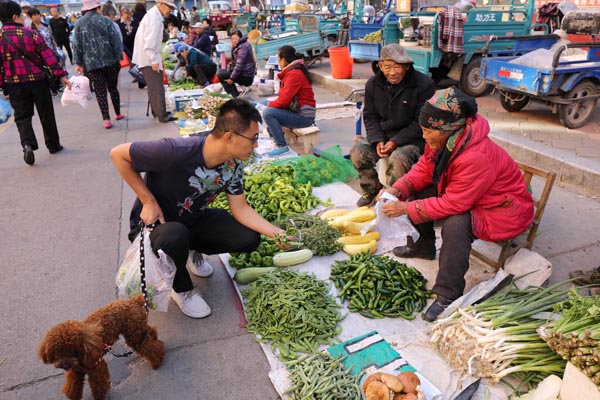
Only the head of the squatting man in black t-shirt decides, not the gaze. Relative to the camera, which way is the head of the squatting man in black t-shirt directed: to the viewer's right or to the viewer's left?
to the viewer's right

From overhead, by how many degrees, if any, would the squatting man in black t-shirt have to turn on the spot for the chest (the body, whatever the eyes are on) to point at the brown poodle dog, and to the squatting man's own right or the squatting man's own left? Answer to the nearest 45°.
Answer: approximately 90° to the squatting man's own right

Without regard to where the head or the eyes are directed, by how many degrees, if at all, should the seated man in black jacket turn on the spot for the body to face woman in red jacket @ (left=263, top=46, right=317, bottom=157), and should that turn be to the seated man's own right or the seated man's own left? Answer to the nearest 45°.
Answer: approximately 90° to the seated man's own right

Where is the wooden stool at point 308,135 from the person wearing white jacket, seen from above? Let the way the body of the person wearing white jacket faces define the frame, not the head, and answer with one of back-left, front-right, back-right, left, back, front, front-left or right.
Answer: front-right

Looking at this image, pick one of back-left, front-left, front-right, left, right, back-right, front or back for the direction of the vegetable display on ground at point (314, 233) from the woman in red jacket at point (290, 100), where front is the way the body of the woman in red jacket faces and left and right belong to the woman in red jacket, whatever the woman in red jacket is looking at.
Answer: left

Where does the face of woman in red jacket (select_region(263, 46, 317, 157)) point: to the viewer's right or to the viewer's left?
to the viewer's left

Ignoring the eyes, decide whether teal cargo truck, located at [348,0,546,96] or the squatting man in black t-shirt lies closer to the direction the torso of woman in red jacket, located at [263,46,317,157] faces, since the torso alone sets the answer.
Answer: the squatting man in black t-shirt

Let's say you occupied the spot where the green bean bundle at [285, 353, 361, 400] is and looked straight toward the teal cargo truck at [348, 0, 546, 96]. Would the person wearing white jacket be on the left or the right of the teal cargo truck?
left

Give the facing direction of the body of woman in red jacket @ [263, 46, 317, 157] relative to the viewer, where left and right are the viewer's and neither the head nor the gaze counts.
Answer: facing to the left of the viewer

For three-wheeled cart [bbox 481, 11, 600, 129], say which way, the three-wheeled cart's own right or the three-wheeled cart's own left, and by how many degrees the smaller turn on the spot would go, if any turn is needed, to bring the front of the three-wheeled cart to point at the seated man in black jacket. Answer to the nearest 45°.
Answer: approximately 135° to the three-wheeled cart's own right

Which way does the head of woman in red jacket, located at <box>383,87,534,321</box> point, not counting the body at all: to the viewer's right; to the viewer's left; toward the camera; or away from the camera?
to the viewer's left
